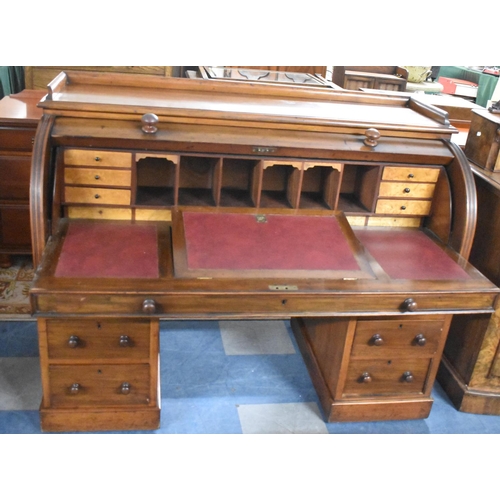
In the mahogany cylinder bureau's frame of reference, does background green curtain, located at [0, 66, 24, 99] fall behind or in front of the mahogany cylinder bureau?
behind

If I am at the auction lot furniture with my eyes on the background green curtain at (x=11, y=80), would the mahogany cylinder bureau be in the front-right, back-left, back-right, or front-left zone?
front-left

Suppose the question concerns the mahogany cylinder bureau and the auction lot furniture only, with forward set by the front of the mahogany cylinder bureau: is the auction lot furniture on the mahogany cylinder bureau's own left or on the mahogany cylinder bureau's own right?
on the mahogany cylinder bureau's own left

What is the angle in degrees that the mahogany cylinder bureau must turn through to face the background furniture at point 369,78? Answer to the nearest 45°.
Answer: approximately 180°

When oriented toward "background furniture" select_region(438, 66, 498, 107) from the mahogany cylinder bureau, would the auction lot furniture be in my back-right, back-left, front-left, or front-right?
front-right

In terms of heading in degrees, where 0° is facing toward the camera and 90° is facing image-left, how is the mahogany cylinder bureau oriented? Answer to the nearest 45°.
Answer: approximately 0°

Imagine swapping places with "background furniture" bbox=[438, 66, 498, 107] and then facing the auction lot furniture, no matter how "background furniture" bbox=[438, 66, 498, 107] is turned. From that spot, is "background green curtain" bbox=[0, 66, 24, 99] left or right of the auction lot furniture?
right

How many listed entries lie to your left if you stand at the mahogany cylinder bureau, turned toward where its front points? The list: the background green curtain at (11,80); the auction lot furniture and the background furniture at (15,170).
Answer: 1

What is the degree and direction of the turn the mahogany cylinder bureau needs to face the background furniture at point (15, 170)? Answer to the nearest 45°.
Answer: approximately 135° to its right

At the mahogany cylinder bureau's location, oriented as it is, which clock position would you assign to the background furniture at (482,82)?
The background furniture is roughly at 7 o'clock from the mahogany cylinder bureau.

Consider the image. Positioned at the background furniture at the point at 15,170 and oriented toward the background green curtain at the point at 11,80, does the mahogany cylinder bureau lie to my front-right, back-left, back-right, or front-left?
back-right
